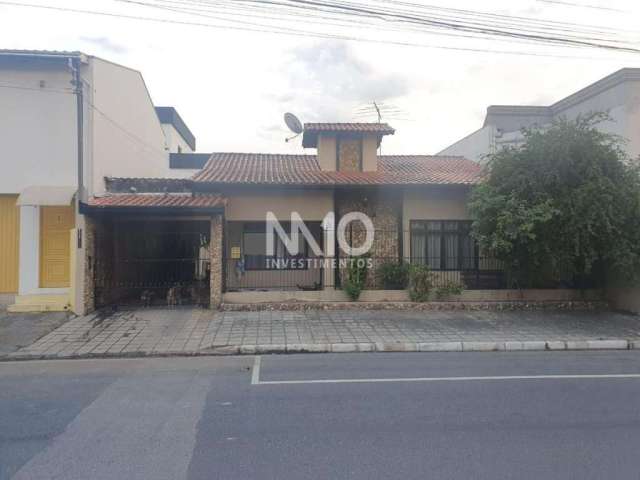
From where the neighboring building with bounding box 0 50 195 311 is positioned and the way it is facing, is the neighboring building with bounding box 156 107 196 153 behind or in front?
behind

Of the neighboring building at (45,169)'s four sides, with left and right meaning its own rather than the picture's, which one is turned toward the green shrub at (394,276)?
left

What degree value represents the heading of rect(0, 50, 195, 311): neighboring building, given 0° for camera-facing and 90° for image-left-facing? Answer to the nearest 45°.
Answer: approximately 0°

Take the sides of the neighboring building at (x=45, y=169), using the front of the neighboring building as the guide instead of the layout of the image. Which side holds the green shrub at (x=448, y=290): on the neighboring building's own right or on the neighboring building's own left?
on the neighboring building's own left

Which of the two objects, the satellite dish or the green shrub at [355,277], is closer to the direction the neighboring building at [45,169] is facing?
the green shrub

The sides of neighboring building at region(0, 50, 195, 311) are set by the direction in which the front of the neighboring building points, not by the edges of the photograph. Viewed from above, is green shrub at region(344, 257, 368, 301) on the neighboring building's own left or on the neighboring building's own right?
on the neighboring building's own left

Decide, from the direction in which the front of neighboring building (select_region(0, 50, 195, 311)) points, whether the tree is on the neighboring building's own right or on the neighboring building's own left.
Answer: on the neighboring building's own left

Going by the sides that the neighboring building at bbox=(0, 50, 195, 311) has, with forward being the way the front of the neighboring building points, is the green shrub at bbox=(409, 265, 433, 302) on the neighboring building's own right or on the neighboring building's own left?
on the neighboring building's own left

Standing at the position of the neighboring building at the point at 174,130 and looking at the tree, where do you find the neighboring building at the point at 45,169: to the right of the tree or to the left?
right
